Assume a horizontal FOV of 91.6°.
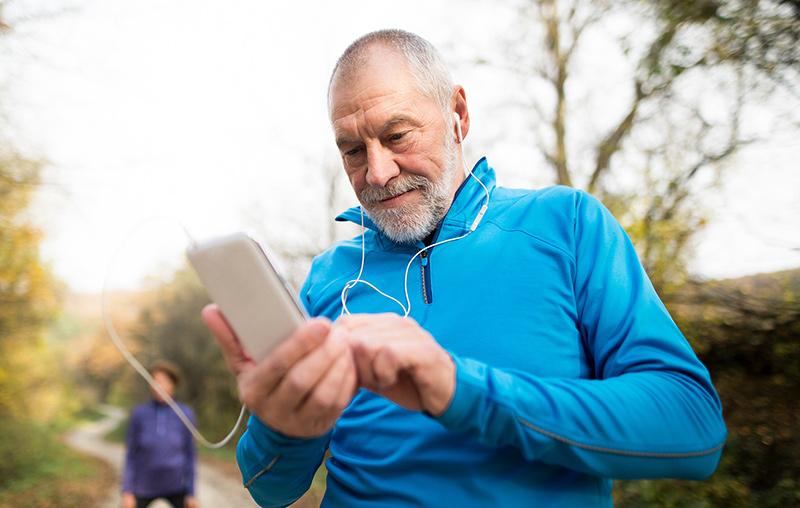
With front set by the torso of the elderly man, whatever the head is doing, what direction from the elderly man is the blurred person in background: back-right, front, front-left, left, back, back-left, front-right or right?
right

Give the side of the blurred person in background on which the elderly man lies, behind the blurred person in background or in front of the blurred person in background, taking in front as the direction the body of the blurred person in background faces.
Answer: in front

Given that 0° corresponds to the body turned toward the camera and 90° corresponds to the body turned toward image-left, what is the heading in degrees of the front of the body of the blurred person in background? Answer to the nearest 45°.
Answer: approximately 0°
